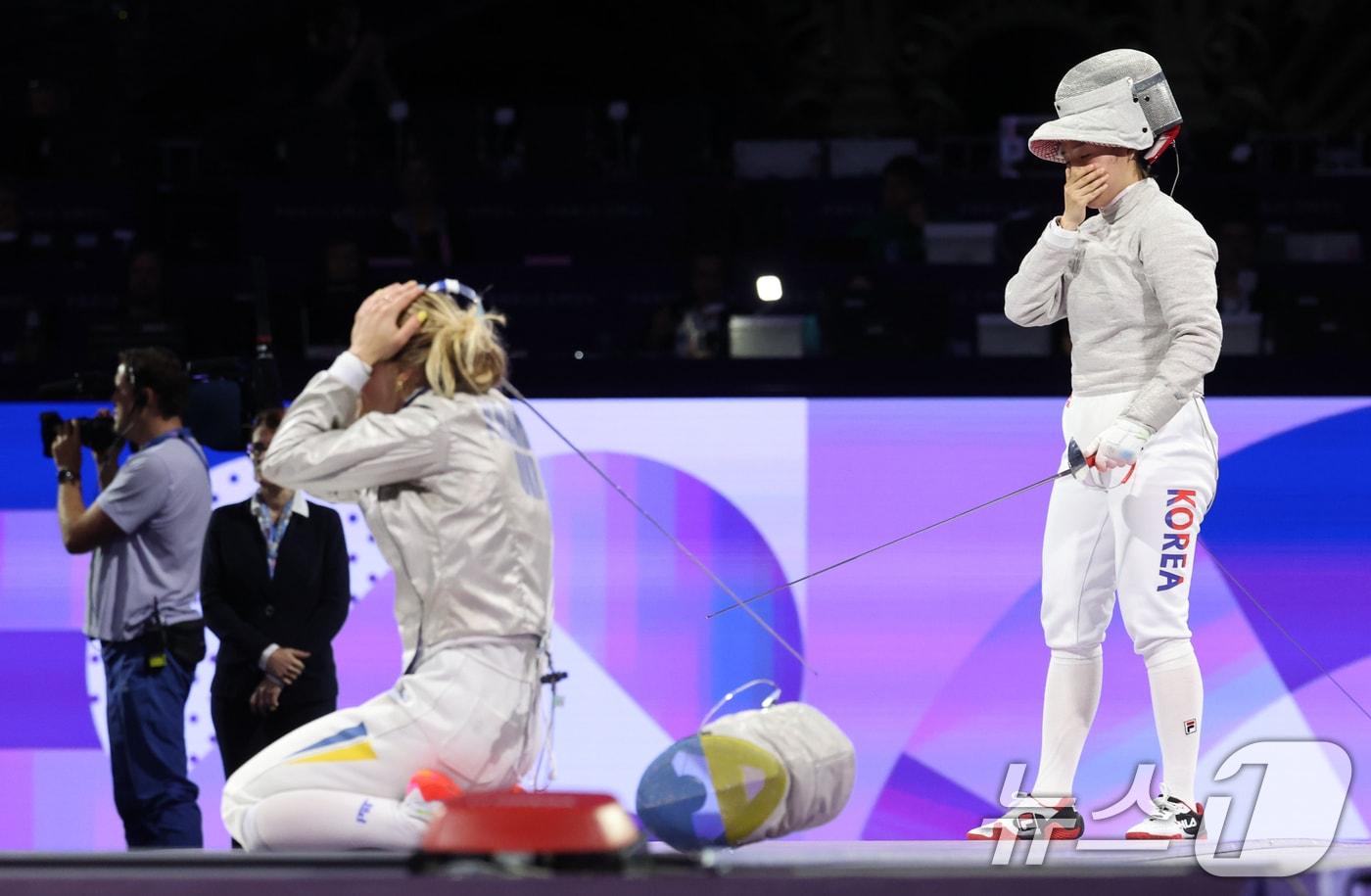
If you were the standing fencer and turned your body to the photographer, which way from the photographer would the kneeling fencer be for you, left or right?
left

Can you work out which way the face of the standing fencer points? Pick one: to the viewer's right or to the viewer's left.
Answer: to the viewer's left

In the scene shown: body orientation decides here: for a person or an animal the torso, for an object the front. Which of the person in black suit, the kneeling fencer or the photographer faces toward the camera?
the person in black suit

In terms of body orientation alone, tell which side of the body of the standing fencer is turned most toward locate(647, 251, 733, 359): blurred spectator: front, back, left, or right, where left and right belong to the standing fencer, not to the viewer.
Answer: right

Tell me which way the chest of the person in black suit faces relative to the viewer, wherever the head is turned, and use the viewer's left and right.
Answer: facing the viewer

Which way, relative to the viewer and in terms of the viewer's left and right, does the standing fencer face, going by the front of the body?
facing the viewer and to the left of the viewer

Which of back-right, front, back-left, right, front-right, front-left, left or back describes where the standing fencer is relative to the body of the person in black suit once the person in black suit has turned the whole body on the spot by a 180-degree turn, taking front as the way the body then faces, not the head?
back-right

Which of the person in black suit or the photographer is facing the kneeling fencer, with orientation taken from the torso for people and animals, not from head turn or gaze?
the person in black suit
